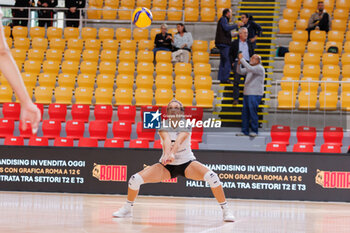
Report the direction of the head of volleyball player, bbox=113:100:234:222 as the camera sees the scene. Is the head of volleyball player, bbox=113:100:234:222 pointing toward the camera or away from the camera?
toward the camera

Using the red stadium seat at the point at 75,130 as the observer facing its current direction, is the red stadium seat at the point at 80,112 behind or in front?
behind

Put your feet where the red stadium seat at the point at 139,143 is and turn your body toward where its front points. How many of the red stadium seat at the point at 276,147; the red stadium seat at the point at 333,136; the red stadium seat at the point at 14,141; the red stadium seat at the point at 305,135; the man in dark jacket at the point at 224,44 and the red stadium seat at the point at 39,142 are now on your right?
2

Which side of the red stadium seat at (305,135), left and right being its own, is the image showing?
front

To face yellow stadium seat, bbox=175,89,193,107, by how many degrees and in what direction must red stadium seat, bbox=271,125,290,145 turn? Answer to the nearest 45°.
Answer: approximately 135° to its right

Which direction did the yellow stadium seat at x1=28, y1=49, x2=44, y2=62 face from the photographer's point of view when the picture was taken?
facing the viewer

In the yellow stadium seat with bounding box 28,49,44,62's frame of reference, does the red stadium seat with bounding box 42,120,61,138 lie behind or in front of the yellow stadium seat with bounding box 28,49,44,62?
in front

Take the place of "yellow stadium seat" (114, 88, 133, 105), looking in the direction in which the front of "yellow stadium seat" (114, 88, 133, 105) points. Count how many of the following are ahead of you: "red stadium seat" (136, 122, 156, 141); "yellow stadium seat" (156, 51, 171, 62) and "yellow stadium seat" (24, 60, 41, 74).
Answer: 1

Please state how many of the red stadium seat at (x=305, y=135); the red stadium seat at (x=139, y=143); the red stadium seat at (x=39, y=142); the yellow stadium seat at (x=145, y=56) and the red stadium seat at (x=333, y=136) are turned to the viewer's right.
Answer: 0

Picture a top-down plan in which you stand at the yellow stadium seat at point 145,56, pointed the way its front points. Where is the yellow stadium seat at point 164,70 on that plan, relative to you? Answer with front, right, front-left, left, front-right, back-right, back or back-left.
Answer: front-left

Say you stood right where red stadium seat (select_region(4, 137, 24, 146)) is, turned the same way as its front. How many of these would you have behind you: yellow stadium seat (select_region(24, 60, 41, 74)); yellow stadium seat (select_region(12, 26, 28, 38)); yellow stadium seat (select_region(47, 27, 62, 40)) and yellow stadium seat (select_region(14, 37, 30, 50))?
4

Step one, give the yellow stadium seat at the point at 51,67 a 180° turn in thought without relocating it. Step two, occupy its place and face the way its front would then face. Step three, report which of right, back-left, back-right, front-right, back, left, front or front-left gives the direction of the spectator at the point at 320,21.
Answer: right

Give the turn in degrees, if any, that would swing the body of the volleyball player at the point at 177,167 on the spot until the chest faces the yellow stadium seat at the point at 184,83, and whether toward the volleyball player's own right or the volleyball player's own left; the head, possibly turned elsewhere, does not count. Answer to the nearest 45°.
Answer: approximately 180°

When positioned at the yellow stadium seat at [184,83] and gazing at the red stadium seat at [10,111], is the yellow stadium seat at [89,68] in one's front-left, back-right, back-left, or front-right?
front-right

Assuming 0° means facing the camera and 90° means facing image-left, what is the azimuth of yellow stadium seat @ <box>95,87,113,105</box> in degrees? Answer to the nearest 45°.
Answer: approximately 0°

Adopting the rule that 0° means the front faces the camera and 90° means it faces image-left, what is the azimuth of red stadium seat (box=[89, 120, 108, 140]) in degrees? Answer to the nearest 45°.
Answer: approximately 0°

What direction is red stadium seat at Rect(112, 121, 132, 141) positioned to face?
toward the camera

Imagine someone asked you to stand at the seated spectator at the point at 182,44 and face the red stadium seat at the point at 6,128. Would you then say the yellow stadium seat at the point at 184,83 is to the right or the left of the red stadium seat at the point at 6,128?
left

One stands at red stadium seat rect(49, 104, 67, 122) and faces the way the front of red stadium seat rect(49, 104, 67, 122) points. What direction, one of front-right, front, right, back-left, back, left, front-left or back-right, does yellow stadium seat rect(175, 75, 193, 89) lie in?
left

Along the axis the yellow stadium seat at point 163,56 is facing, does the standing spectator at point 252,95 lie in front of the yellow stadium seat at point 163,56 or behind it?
in front

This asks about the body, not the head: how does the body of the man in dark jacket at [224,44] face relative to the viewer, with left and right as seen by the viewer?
facing to the right of the viewer

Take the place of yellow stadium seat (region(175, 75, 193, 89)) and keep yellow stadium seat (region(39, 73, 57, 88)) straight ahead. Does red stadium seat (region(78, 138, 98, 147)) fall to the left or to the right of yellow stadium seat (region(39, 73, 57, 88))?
left

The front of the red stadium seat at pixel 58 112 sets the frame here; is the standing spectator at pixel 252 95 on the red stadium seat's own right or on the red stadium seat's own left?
on the red stadium seat's own left

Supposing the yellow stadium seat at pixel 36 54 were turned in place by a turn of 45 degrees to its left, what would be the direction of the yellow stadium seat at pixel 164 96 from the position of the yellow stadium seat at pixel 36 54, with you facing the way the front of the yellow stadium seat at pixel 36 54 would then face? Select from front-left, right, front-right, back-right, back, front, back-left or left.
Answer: front
